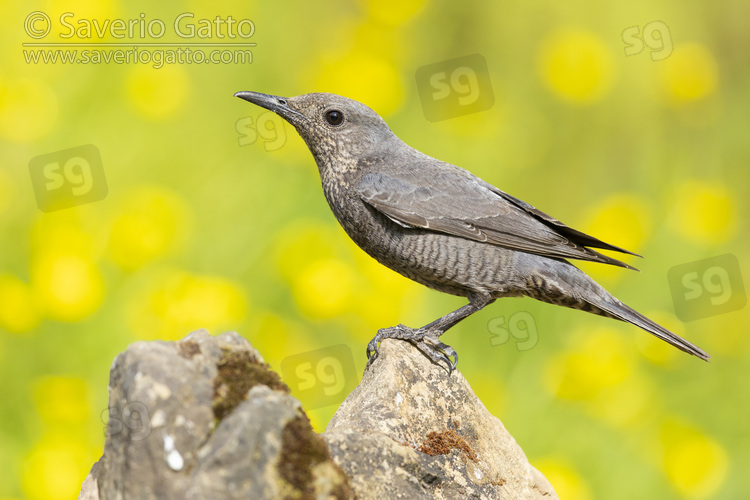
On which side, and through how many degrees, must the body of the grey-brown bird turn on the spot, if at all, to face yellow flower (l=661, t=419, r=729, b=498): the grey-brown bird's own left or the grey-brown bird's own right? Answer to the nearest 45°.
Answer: approximately 135° to the grey-brown bird's own right

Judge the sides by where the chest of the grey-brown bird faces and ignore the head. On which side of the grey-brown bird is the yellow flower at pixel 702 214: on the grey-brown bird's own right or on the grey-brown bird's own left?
on the grey-brown bird's own right

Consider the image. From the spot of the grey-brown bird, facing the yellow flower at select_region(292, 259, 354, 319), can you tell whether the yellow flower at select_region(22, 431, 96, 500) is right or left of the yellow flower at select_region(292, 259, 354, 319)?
left

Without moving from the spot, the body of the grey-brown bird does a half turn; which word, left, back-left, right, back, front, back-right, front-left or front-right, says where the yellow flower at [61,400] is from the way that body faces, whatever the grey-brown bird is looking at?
back

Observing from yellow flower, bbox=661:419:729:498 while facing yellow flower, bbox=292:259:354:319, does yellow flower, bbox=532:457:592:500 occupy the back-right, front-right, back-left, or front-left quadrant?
front-left

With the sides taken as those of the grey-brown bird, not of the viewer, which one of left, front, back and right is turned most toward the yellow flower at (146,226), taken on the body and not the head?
right

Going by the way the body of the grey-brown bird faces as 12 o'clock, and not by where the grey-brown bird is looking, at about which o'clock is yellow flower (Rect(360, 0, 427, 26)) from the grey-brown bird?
The yellow flower is roughly at 3 o'clock from the grey-brown bird.

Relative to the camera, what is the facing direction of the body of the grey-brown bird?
to the viewer's left

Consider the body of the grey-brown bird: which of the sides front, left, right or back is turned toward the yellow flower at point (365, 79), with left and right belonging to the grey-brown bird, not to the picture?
right

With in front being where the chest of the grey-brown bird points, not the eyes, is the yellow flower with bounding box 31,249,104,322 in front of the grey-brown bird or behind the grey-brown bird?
in front

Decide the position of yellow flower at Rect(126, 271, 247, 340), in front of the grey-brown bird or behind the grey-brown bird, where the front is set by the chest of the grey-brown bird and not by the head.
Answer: in front
